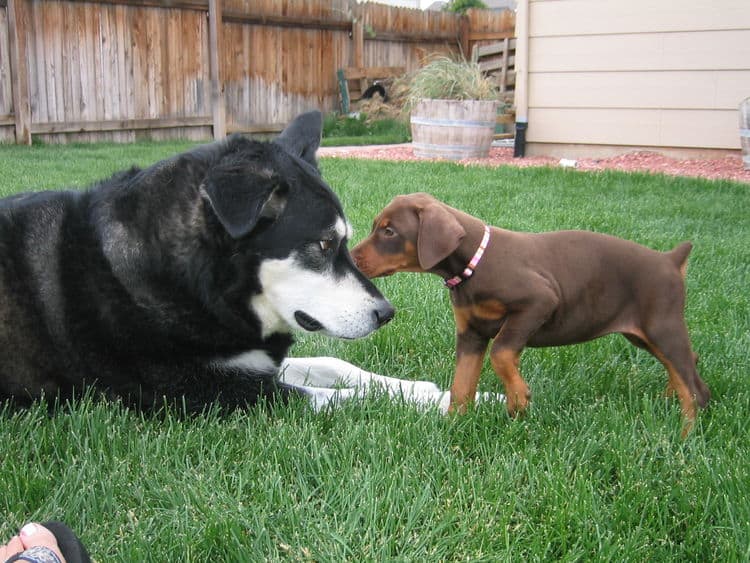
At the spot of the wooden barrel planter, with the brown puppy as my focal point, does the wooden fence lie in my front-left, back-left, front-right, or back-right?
back-right

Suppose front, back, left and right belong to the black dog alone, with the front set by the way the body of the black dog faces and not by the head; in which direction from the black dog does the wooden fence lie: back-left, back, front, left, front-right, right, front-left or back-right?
left

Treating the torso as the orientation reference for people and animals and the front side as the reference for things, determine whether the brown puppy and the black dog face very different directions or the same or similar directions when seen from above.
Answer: very different directions

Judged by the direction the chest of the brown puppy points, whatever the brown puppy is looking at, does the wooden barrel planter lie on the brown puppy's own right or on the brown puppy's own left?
on the brown puppy's own right

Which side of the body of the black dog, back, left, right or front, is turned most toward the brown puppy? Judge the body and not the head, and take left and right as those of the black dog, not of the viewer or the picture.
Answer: front

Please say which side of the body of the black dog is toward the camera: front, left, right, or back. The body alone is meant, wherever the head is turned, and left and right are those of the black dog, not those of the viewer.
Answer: right

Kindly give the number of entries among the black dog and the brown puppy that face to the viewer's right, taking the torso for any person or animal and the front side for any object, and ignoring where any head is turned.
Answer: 1

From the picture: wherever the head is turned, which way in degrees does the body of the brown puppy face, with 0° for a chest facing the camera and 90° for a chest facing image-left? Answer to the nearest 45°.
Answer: approximately 90°

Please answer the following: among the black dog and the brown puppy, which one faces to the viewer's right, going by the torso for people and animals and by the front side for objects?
the black dog

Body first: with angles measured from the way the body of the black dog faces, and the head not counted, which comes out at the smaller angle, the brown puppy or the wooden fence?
the brown puppy

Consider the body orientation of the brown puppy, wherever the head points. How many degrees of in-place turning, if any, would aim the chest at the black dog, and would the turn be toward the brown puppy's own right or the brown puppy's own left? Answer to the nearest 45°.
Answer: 0° — it already faces it
